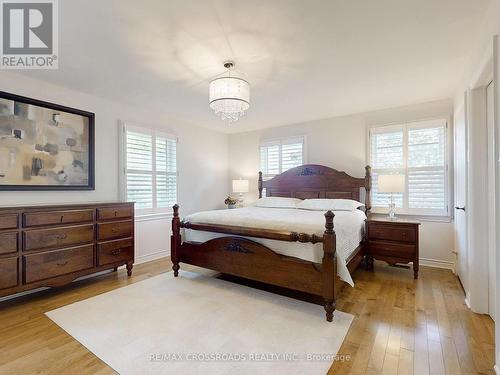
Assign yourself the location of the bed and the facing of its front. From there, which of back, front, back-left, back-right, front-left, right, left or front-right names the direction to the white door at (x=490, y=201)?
back-left

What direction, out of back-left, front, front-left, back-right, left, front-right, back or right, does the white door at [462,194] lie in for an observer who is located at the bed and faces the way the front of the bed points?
back-left

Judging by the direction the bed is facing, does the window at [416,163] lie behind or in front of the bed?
behind

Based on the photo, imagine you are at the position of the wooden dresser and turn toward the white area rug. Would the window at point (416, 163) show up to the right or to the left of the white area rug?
left

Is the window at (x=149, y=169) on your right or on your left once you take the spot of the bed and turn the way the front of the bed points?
on your right

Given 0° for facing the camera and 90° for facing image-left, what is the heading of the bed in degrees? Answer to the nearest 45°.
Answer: approximately 45°

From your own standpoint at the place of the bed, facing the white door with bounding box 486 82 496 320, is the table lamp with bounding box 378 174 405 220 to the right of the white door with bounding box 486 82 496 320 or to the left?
left

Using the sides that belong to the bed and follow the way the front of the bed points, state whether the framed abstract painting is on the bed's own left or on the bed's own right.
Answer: on the bed's own right

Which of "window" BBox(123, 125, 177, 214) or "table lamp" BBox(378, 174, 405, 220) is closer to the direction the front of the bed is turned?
the window
